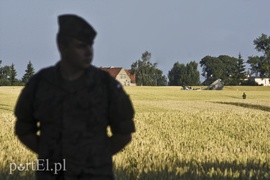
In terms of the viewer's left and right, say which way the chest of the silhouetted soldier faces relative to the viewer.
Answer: facing the viewer
